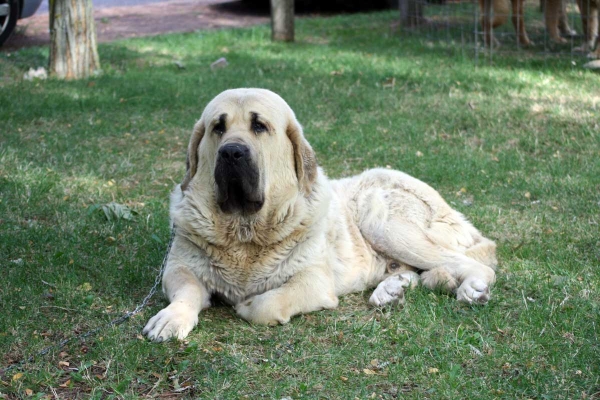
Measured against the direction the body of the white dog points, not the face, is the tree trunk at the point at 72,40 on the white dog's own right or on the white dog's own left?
on the white dog's own right

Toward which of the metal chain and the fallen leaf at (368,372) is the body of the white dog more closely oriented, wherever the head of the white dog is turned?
the metal chain

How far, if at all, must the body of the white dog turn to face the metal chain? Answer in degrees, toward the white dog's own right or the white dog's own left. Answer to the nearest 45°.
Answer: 0° — it already faces it

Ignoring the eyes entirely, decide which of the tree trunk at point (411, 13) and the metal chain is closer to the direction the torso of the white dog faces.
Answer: the metal chain

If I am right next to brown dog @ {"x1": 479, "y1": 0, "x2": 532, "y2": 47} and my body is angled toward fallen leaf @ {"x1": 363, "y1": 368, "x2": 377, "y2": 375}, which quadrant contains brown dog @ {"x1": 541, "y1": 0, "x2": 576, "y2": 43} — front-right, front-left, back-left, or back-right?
back-left

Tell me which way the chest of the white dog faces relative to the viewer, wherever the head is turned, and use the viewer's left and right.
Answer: facing the viewer and to the left of the viewer

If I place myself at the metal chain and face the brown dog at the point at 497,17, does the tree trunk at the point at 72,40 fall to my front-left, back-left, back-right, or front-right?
front-left
